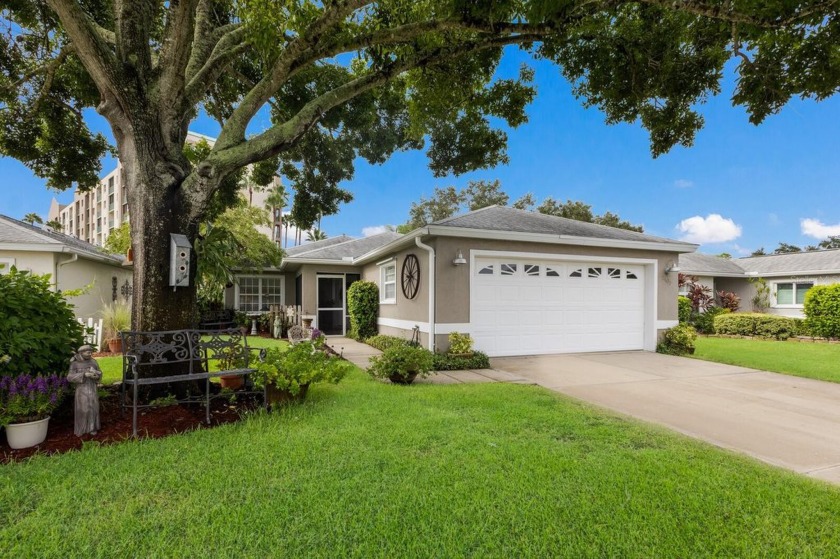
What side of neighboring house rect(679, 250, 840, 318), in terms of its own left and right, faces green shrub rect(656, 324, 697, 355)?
front

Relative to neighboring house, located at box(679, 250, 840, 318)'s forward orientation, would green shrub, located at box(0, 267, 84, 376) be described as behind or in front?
in front

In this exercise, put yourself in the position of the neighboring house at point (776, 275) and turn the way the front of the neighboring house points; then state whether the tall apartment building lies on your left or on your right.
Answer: on your right

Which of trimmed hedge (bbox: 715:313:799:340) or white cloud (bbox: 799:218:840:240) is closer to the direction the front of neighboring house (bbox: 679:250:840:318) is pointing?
the trimmed hedge

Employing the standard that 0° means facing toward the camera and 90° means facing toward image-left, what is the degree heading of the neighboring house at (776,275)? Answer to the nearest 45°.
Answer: approximately 0°

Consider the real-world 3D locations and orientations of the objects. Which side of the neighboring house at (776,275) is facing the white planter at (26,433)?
front

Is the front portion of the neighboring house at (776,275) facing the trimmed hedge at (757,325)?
yes
